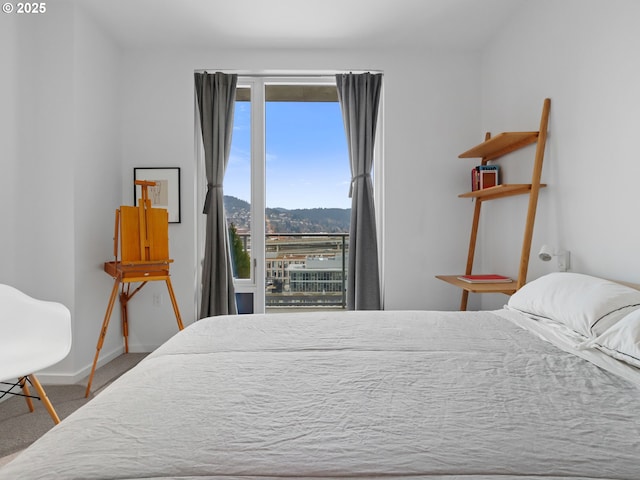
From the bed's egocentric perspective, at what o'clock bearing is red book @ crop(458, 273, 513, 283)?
The red book is roughly at 4 o'clock from the bed.

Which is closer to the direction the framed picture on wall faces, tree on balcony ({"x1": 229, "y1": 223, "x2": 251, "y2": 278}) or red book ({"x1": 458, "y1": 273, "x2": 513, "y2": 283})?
the red book

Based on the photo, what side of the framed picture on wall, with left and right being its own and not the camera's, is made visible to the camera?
front

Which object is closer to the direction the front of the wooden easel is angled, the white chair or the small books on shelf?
the small books on shelf

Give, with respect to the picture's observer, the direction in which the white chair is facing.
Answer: facing away from the viewer and to the right of the viewer

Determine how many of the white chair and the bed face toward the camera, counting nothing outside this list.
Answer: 0

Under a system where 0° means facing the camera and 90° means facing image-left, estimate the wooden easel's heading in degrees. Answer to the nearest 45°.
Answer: approximately 315°

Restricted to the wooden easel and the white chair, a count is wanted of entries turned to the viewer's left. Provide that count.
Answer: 0

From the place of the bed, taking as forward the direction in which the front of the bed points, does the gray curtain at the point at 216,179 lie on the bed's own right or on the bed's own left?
on the bed's own right

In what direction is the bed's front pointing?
to the viewer's left

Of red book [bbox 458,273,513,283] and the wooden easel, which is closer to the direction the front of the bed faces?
the wooden easel

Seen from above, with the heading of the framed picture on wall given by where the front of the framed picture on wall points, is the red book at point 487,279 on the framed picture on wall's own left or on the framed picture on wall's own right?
on the framed picture on wall's own left

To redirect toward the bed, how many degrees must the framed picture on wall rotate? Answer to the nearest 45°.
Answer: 0° — it already faces it

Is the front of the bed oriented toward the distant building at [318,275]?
no
